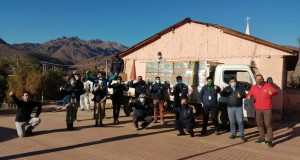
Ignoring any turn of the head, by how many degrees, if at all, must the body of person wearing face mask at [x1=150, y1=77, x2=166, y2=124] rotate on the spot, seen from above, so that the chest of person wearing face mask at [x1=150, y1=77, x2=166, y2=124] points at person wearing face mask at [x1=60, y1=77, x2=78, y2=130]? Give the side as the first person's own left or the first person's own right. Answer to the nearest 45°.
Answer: approximately 45° to the first person's own right

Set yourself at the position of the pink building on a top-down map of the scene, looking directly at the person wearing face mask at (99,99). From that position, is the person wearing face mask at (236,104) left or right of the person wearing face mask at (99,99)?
left

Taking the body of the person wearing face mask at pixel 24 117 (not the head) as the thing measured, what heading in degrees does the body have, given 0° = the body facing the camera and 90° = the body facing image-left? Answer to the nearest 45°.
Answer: approximately 0°

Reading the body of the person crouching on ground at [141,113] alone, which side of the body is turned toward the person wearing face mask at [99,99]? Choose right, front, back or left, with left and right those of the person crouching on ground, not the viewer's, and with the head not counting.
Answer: right

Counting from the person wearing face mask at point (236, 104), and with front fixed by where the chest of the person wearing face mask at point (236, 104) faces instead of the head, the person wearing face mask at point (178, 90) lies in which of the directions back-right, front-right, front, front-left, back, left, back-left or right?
back-right

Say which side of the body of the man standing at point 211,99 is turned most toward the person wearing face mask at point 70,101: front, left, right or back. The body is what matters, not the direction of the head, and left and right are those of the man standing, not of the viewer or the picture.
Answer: right
